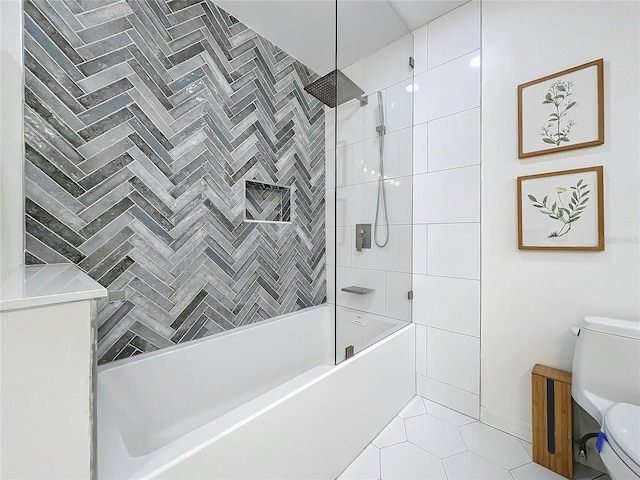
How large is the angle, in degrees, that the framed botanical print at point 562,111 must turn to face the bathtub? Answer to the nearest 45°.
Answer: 0° — it already faces it

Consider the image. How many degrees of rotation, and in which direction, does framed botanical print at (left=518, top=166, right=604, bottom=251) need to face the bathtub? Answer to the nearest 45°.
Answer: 0° — it already faces it

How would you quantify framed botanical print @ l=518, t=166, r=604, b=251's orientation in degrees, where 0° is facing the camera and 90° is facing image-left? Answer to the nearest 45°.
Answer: approximately 45°

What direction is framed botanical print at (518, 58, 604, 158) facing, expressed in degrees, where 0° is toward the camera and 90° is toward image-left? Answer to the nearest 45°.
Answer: approximately 45°
